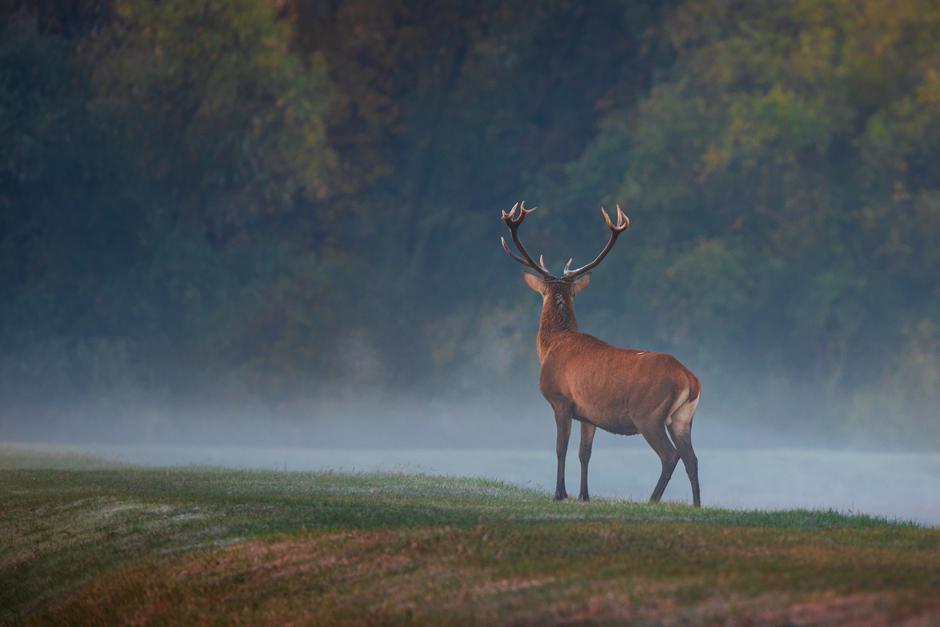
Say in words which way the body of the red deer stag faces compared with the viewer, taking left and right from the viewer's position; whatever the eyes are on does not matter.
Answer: facing away from the viewer and to the left of the viewer
